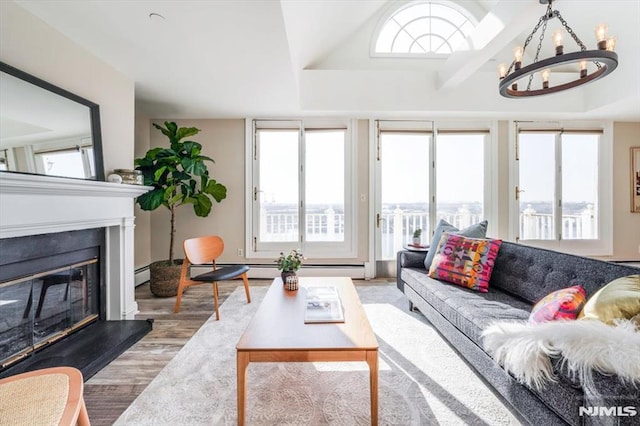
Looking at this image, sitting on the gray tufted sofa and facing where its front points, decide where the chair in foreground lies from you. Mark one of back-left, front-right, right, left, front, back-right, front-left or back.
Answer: front

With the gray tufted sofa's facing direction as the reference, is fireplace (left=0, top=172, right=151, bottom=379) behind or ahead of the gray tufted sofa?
ahead

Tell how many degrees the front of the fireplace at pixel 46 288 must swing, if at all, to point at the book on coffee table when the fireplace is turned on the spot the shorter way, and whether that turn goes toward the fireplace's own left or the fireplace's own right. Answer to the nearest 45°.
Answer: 0° — it already faces it

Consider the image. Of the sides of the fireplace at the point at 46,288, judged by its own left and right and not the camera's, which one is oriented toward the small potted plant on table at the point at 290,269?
front

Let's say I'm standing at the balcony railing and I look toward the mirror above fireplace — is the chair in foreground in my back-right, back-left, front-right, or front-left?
front-left

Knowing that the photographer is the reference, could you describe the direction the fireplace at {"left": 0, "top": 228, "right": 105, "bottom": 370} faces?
facing the viewer and to the right of the viewer

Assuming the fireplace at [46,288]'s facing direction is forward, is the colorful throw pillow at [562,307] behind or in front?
in front

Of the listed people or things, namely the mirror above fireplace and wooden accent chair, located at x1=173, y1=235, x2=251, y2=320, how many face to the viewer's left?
0

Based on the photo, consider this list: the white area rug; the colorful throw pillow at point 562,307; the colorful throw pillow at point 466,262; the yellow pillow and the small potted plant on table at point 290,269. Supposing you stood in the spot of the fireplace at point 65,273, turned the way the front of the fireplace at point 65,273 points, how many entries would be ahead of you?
5

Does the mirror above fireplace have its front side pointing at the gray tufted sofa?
yes

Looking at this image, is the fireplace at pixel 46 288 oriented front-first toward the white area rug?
yes

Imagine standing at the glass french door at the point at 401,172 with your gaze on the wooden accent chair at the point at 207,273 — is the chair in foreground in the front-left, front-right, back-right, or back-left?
front-left

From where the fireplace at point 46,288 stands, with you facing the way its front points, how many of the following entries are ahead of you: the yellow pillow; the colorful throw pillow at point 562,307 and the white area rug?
3

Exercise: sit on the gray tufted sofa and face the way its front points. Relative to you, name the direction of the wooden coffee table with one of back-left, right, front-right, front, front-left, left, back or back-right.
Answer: front

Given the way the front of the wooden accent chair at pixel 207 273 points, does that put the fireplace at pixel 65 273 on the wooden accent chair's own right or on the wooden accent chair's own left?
on the wooden accent chair's own right

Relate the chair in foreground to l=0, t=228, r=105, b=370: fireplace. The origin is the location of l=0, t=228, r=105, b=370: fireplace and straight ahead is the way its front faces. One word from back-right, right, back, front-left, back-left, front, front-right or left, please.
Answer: front-right

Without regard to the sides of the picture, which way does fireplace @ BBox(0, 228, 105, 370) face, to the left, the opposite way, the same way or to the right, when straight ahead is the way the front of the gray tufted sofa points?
the opposite way

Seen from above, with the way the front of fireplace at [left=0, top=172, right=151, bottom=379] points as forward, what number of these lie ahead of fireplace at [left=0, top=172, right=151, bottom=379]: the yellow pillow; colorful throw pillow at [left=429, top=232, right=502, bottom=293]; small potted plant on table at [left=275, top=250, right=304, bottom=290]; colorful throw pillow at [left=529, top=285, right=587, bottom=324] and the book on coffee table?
5

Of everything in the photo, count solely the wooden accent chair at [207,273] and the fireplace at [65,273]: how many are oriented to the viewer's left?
0
